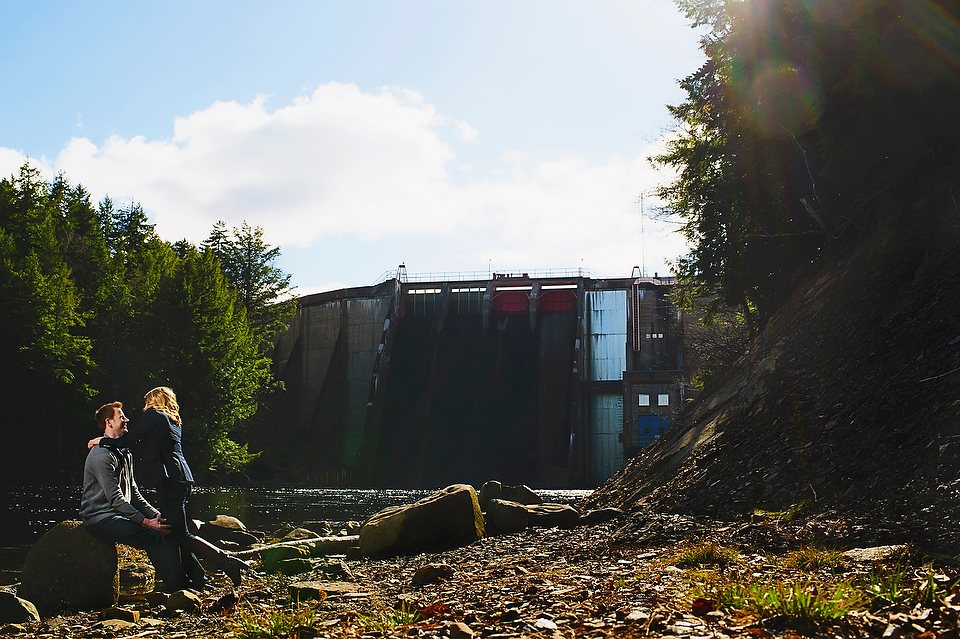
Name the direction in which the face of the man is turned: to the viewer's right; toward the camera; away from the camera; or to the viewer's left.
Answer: to the viewer's right

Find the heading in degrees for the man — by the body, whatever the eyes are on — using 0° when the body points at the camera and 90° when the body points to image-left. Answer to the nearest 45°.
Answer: approximately 270°

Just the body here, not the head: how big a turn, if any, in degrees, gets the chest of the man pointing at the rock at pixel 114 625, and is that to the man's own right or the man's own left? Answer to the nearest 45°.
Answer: approximately 90° to the man's own right

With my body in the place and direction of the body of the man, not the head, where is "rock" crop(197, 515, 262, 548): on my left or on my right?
on my left

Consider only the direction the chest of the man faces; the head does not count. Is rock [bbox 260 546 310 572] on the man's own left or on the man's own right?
on the man's own left

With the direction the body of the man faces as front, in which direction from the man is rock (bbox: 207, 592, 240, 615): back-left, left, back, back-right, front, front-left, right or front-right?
front-right
